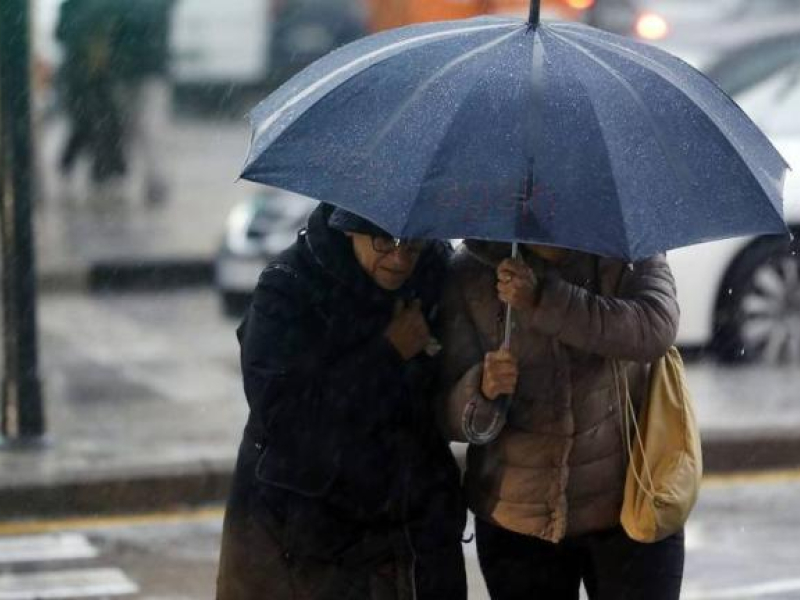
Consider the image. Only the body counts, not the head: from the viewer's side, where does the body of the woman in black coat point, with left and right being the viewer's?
facing the viewer and to the right of the viewer

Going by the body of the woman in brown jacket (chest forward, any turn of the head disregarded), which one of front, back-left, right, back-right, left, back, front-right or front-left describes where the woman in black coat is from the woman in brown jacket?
right

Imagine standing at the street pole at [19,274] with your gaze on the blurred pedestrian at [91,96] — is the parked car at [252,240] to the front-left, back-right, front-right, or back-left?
front-right

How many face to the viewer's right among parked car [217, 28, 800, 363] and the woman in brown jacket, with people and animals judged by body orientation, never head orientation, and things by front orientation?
0

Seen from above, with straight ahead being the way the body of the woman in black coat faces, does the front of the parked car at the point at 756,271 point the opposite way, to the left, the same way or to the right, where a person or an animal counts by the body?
to the right

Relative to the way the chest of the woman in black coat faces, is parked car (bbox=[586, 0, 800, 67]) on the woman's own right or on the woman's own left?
on the woman's own left

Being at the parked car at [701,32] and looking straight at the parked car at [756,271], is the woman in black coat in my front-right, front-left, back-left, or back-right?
front-right

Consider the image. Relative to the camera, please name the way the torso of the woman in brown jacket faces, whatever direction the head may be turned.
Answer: toward the camera
